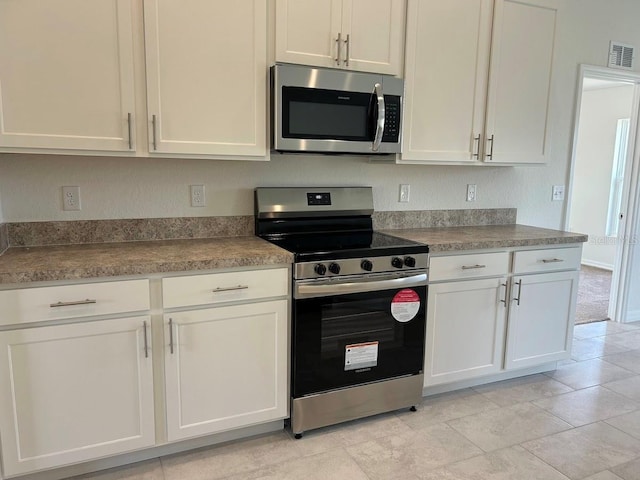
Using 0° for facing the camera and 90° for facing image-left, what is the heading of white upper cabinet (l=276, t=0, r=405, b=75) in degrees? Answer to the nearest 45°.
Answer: approximately 315°

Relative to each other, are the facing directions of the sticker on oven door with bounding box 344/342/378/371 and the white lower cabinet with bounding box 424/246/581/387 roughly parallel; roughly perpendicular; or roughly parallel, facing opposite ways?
roughly parallel

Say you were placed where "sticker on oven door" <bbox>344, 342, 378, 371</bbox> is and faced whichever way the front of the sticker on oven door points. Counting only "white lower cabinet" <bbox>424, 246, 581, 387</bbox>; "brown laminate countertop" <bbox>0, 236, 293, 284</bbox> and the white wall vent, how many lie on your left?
2

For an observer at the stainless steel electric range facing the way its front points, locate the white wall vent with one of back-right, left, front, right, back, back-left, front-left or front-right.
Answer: left

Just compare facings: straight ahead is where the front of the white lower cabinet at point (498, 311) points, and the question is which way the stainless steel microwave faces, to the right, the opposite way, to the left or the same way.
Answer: the same way

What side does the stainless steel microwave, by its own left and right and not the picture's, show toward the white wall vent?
left

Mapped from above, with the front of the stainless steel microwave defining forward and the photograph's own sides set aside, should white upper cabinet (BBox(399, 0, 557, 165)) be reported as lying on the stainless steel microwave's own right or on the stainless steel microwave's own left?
on the stainless steel microwave's own left

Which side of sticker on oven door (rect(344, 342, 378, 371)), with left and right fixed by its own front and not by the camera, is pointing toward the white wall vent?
left

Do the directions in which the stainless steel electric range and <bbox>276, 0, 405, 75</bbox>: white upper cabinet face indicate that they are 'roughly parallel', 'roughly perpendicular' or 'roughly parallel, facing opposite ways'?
roughly parallel

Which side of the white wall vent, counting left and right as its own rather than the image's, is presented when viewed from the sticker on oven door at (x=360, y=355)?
right

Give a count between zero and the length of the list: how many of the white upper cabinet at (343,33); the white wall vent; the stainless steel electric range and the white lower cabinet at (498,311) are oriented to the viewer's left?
0

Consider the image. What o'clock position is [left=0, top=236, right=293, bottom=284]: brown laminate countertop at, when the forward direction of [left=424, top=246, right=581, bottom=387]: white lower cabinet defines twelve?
The brown laminate countertop is roughly at 3 o'clock from the white lower cabinet.

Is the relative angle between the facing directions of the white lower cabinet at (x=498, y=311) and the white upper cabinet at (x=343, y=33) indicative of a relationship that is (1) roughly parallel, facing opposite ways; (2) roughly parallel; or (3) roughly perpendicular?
roughly parallel

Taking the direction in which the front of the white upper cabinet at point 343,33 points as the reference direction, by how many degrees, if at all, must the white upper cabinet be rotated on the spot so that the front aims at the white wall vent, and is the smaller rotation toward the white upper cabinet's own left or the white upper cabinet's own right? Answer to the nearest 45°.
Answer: approximately 90° to the white upper cabinet's own left

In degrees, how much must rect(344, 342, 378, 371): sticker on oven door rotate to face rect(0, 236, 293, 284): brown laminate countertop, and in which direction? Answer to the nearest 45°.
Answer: approximately 135° to its right

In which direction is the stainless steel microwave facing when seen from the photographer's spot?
facing the viewer and to the right of the viewer

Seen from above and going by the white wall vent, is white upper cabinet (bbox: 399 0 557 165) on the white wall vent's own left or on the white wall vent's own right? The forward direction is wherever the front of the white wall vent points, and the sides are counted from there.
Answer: on the white wall vent's own right

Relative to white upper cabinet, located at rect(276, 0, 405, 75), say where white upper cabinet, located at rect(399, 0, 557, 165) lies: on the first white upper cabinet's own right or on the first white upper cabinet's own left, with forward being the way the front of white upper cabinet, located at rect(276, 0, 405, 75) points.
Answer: on the first white upper cabinet's own left
